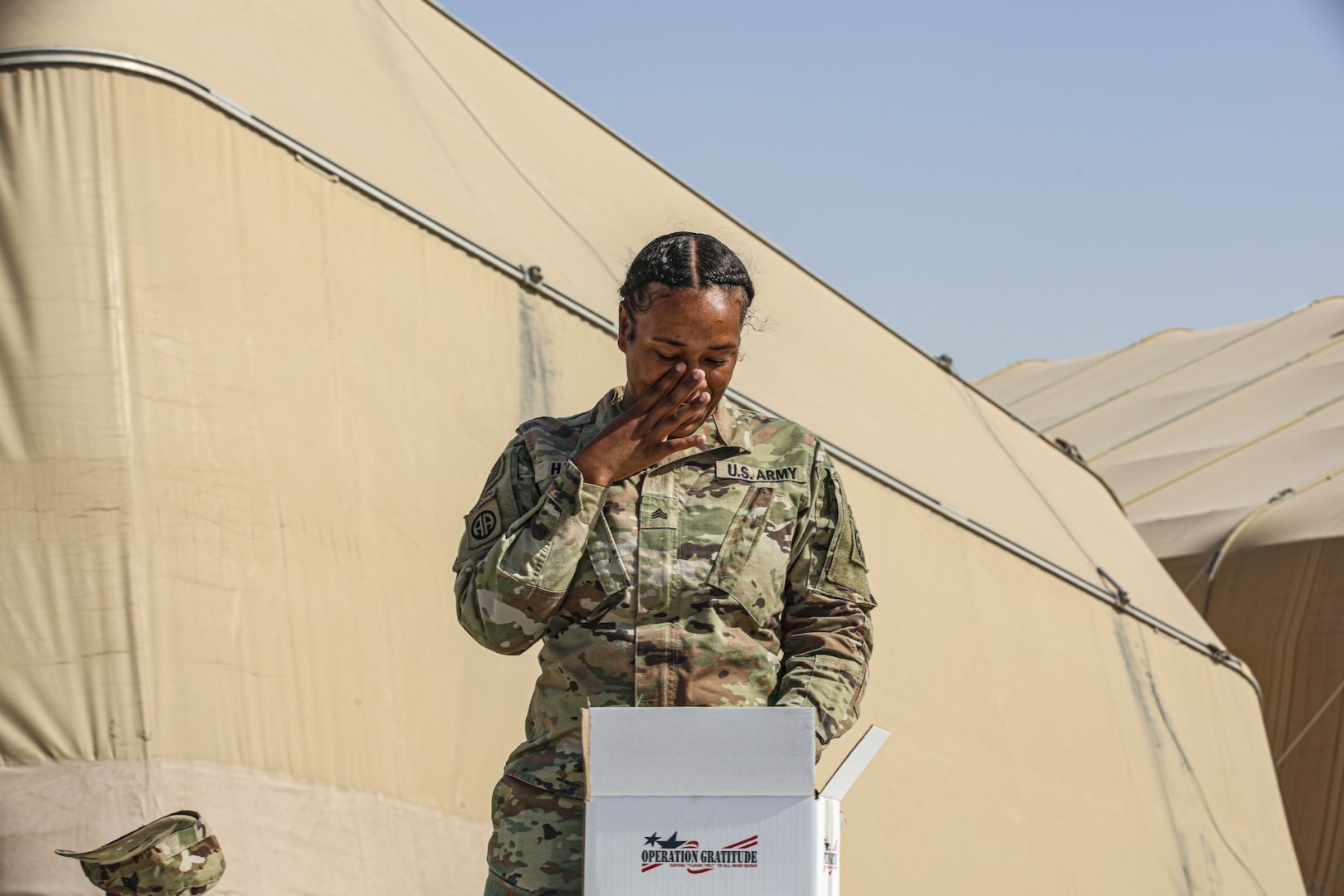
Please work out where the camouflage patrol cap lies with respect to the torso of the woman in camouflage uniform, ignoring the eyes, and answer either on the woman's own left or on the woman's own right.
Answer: on the woman's own right

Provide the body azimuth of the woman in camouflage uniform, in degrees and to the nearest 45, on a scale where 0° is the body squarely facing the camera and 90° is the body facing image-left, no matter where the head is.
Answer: approximately 0°

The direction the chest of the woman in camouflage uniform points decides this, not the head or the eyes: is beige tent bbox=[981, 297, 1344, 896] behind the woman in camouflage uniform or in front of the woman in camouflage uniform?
behind
